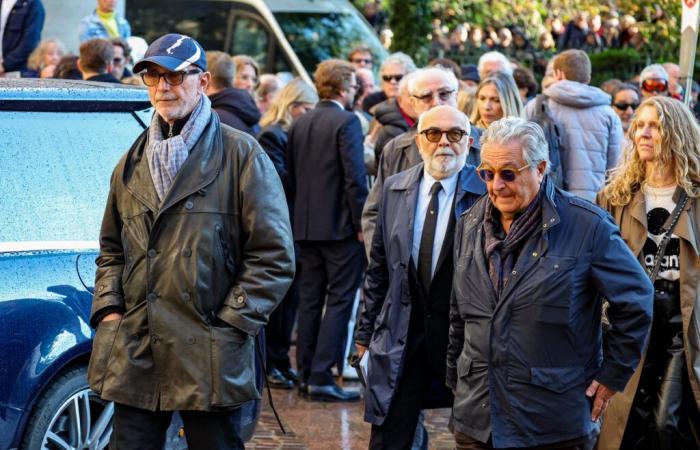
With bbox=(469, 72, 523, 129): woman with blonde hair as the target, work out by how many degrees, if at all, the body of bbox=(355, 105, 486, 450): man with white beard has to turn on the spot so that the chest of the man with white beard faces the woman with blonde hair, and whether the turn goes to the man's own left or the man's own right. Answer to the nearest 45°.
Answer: approximately 180°

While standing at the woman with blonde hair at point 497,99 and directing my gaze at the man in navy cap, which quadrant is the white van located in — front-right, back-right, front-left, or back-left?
back-right

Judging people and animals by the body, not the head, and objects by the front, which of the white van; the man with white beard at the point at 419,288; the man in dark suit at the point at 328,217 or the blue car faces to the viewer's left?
the blue car

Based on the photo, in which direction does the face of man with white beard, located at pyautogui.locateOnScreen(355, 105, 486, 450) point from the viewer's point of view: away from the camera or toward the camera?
toward the camera

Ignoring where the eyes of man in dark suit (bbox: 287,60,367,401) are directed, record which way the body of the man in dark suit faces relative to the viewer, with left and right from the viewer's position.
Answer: facing away from the viewer and to the right of the viewer

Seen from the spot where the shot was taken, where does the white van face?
facing the viewer and to the right of the viewer

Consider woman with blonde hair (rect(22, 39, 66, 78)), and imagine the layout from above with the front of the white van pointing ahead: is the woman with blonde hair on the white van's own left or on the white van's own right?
on the white van's own right

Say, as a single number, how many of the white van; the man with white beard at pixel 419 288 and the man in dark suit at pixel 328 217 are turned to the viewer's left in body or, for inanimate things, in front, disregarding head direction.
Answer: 0

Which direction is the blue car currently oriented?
to the viewer's left

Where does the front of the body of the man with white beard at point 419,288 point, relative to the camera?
toward the camera
